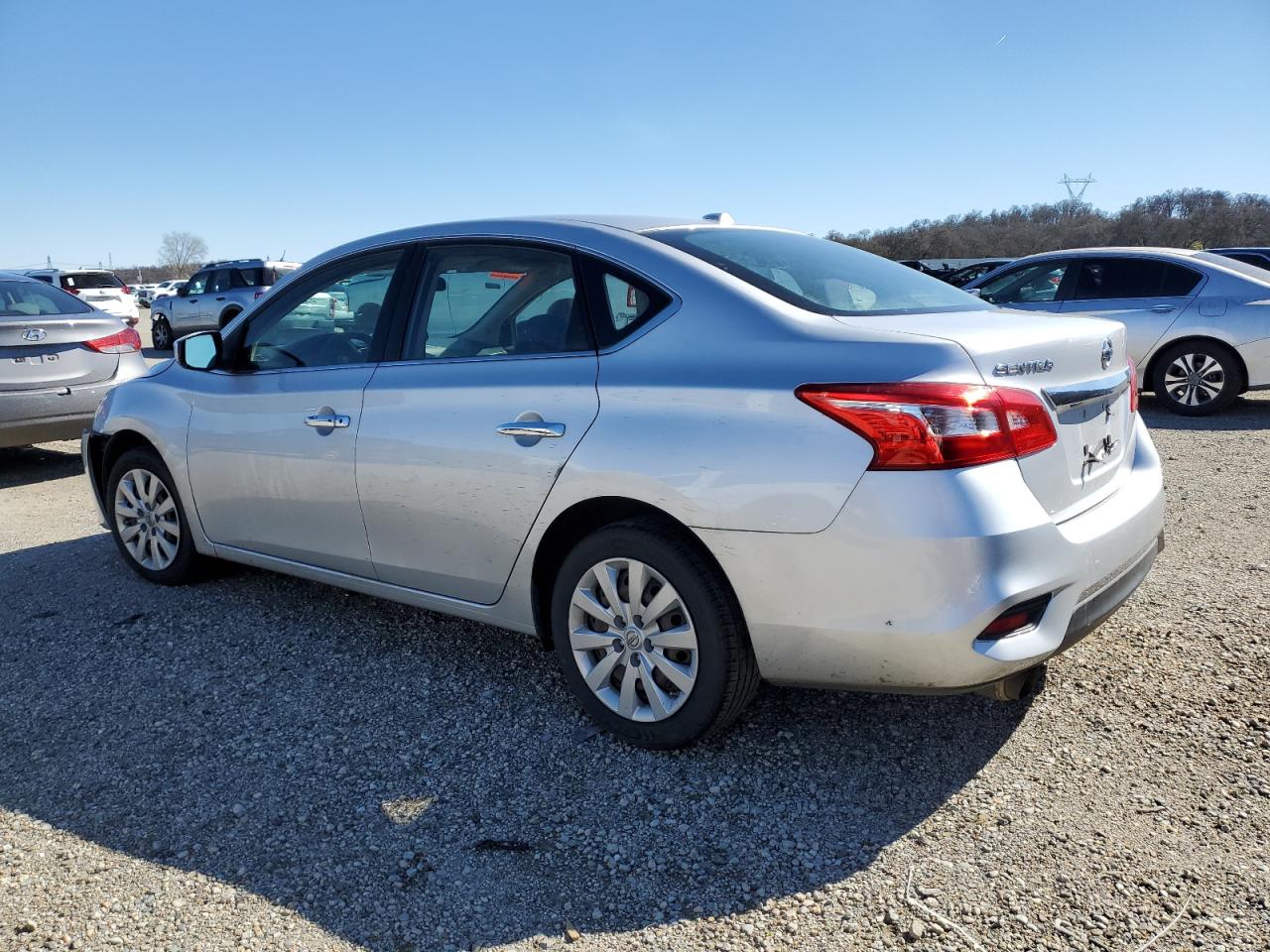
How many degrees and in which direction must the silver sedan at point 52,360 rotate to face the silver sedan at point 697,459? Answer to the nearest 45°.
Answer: approximately 180°

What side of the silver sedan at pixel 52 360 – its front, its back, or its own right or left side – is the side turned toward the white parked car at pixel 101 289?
front

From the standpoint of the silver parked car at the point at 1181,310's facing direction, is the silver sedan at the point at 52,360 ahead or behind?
ahead

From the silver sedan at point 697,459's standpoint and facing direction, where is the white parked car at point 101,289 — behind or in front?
in front

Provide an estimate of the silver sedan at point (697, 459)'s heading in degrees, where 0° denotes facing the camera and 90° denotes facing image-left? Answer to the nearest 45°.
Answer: approximately 135°

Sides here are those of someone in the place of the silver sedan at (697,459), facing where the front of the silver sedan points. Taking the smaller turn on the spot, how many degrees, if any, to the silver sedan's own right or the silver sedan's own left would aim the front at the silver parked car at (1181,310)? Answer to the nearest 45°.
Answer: approximately 90° to the silver sedan's own right

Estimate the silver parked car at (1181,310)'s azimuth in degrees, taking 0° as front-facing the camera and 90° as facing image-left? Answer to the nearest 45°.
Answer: approximately 90°

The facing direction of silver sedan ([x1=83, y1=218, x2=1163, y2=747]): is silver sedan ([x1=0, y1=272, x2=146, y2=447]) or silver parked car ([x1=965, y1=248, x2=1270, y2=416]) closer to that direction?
the silver sedan

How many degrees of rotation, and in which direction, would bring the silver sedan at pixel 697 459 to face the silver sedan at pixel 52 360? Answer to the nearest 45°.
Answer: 0° — it already faces it

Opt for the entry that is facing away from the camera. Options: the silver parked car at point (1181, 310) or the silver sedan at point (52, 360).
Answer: the silver sedan

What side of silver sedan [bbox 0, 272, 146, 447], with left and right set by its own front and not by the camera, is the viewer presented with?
back

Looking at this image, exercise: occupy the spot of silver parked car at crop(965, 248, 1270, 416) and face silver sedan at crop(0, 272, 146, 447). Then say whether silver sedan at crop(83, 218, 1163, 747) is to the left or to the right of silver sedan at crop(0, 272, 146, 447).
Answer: left

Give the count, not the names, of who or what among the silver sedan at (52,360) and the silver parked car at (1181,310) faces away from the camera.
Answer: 1
